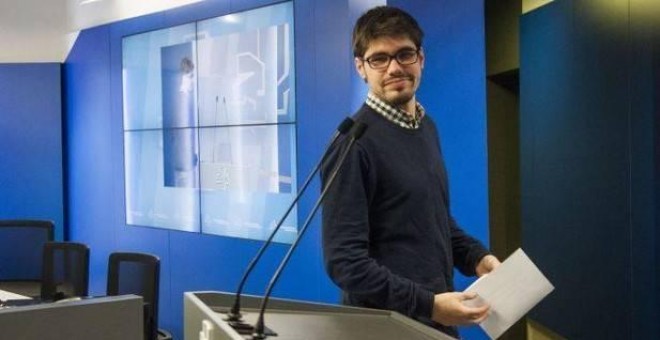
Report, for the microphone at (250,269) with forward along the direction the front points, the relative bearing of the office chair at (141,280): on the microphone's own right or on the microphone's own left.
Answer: on the microphone's own left

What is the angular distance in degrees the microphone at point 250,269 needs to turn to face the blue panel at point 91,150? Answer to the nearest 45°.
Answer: approximately 90° to its left

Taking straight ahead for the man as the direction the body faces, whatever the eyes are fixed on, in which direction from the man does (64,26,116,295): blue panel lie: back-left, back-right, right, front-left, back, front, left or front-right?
back

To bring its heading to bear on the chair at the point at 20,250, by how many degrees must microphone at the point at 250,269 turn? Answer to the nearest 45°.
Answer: approximately 135° to its left

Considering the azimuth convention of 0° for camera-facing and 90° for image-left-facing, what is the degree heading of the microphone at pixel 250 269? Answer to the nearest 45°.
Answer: approximately 270°

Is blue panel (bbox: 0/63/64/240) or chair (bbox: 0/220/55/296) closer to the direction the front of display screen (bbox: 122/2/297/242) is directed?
the chair

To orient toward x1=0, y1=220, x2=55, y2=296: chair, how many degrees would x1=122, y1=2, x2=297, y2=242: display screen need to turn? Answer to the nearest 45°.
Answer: approximately 45° to its right
